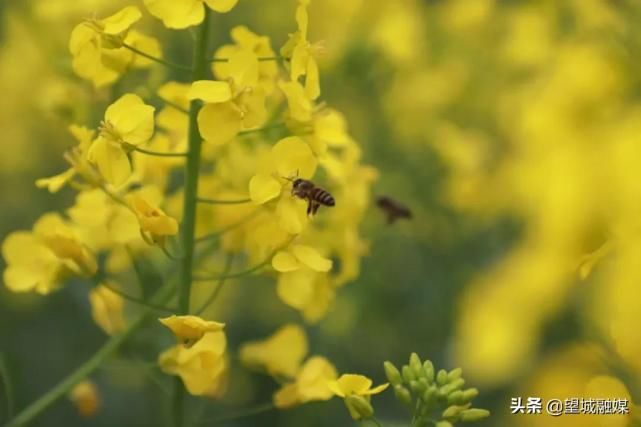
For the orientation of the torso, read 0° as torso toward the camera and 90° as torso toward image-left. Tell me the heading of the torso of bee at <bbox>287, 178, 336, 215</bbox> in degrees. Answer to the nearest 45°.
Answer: approximately 90°
